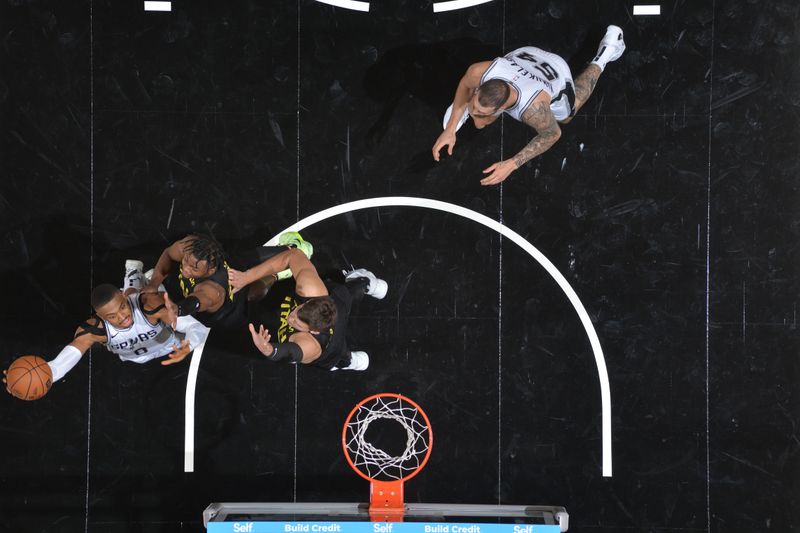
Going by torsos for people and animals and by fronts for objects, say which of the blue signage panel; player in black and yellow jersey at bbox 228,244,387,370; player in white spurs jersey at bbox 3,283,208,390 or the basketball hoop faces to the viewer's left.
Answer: the player in black and yellow jersey

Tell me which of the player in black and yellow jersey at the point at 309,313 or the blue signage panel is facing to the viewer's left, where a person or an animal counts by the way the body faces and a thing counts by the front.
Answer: the player in black and yellow jersey

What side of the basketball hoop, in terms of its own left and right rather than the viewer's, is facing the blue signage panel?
back

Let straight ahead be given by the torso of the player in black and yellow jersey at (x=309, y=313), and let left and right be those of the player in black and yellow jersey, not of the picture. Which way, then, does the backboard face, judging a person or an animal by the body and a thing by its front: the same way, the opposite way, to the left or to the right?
to the right

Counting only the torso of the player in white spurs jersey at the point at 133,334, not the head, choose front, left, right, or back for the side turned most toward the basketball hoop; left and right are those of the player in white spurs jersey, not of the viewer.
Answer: left

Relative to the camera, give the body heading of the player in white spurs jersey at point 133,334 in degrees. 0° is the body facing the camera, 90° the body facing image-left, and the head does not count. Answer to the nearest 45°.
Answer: approximately 0°

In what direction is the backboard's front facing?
away from the camera

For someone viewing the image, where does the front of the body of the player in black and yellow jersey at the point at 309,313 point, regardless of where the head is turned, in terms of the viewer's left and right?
facing to the left of the viewer
